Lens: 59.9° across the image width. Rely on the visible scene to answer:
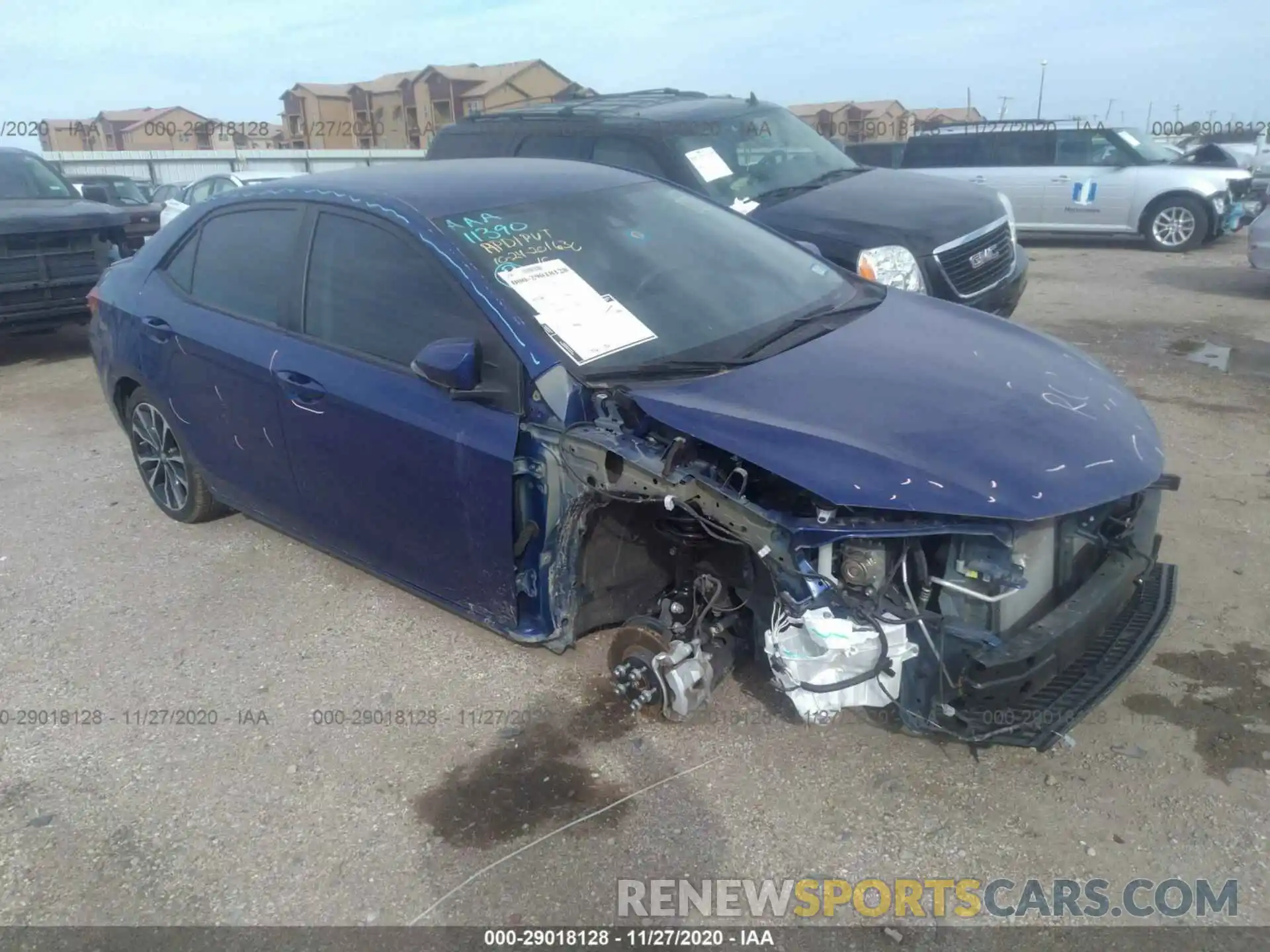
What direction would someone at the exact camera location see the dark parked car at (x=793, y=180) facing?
facing the viewer and to the right of the viewer

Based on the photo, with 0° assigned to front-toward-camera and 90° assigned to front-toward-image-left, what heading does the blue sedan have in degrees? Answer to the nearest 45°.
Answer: approximately 315°

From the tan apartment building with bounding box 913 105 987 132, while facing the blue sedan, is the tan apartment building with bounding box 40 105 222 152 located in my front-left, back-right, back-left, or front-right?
front-right

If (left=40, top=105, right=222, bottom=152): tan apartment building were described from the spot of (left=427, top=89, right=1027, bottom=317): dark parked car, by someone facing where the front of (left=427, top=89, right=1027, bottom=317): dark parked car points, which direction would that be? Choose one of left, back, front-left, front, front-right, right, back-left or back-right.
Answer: back

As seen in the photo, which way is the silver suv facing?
to the viewer's right

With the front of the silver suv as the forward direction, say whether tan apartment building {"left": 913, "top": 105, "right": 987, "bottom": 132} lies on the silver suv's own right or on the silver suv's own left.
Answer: on the silver suv's own left

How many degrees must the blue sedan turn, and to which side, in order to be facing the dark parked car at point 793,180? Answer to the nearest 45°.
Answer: approximately 135° to its left

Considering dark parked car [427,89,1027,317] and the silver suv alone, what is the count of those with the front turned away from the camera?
0

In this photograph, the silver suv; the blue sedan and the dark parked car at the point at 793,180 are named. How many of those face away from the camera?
0

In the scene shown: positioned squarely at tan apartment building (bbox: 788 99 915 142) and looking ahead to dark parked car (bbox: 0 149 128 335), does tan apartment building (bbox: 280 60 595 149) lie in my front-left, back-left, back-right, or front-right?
front-right

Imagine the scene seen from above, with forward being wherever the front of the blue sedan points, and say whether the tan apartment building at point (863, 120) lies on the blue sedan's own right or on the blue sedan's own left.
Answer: on the blue sedan's own left

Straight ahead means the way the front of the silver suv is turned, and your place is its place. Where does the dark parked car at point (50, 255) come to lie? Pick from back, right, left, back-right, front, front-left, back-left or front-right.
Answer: back-right

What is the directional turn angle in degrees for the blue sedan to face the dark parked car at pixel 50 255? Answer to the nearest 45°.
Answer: approximately 180°
